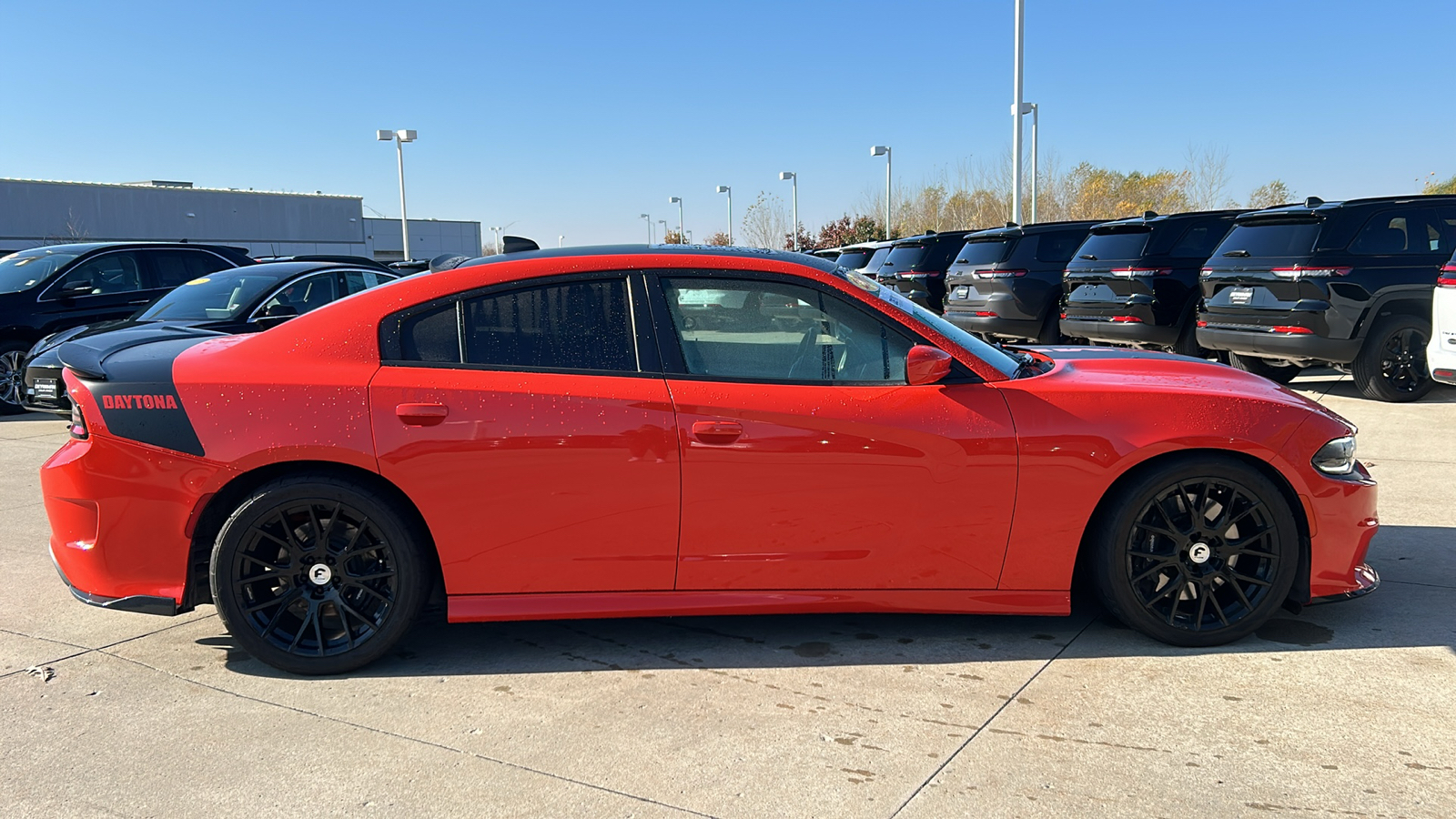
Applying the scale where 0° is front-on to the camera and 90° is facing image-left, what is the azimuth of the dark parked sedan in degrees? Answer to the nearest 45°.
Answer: approximately 45°

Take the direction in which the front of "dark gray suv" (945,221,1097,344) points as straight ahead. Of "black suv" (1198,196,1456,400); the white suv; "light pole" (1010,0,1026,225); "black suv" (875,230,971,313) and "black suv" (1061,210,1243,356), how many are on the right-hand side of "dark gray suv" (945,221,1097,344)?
3

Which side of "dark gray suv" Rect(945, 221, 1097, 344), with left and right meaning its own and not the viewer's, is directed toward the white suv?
right

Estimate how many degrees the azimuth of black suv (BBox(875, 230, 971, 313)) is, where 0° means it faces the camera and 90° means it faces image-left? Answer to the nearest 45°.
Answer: approximately 225°

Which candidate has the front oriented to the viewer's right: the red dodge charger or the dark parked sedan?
the red dodge charger

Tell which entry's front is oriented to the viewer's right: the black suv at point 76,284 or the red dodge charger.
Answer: the red dodge charger

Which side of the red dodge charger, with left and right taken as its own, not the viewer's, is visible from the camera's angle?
right

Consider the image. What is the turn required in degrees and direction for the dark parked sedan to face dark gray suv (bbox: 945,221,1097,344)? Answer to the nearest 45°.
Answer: approximately 135° to its left

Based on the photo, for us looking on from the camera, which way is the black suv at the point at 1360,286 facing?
facing away from the viewer and to the right of the viewer

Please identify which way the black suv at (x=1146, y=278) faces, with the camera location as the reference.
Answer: facing away from the viewer and to the right of the viewer

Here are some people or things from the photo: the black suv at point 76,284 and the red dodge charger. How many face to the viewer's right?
1

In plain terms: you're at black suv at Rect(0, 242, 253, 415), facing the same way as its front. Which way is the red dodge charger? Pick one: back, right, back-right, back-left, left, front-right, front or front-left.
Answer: front-left
